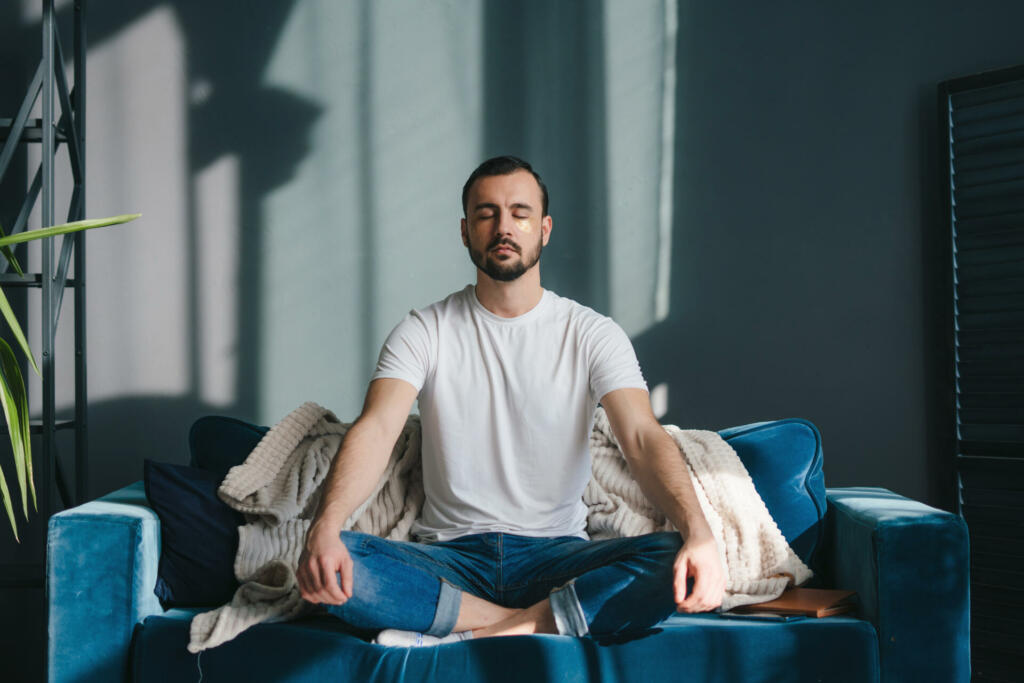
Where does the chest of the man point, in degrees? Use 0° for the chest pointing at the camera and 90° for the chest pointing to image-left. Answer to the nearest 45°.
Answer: approximately 0°

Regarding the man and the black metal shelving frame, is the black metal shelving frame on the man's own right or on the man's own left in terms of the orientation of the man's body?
on the man's own right

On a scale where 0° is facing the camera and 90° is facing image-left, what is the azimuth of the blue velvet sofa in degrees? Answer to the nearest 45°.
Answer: approximately 0°
